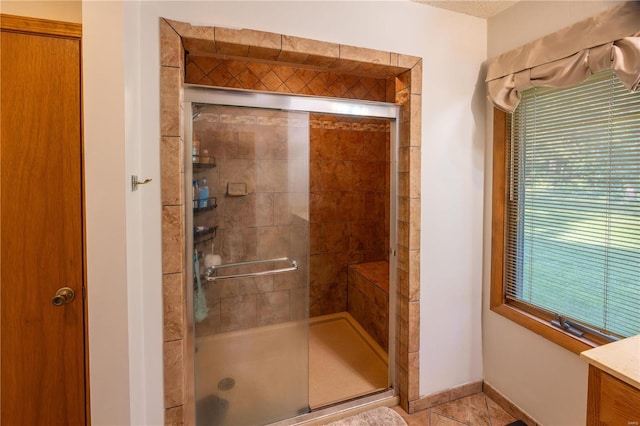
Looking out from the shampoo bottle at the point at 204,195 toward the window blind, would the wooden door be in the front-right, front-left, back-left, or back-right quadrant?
back-right

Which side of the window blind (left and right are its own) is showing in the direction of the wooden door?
front

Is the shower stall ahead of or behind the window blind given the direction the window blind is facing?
ahead

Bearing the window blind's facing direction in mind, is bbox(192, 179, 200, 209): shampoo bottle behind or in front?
in front

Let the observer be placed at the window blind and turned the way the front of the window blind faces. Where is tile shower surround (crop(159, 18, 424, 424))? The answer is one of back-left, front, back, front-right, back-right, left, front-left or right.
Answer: front

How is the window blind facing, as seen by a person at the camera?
facing the viewer and to the left of the viewer

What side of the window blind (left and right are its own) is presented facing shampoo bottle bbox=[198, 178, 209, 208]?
front
